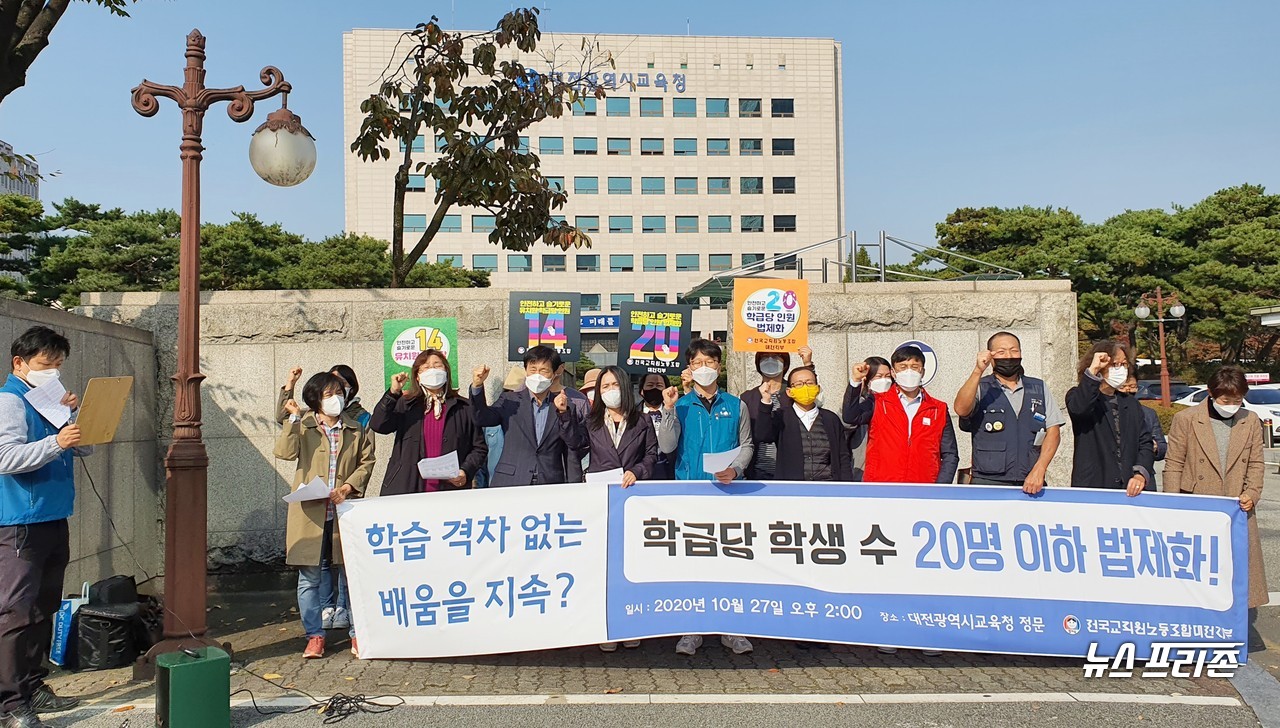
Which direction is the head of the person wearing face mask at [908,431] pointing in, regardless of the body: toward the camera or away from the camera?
toward the camera

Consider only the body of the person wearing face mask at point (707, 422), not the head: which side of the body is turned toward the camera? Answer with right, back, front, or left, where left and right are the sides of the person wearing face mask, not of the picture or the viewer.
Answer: front

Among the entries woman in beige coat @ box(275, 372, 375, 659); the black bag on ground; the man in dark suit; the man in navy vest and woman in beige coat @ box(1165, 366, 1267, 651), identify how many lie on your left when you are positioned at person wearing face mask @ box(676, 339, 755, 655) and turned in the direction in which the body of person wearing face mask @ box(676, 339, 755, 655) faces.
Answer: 2

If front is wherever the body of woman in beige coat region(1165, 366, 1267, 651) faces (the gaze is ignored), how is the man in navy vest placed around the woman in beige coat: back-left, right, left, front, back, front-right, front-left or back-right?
front-right

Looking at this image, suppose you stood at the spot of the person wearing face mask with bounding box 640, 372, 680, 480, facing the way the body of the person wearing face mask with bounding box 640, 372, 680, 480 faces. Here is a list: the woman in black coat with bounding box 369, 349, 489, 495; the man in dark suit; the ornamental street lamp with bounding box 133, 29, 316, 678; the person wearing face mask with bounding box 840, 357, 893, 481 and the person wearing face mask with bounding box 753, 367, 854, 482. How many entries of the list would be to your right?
3

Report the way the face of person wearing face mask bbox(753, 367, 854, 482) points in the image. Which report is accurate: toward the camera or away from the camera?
toward the camera

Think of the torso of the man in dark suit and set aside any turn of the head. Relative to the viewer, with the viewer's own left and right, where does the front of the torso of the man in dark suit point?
facing the viewer

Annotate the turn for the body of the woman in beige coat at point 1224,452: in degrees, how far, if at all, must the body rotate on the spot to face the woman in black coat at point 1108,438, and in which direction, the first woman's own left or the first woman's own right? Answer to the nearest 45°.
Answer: approximately 45° to the first woman's own right

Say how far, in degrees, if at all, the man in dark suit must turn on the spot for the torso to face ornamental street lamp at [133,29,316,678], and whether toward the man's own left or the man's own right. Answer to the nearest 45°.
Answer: approximately 90° to the man's own right

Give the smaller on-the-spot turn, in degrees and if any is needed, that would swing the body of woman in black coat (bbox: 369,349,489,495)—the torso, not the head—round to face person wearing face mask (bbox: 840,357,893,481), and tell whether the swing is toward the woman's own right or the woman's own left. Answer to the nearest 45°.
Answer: approximately 90° to the woman's own left

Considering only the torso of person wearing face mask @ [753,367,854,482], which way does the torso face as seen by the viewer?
toward the camera

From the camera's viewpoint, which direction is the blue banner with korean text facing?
toward the camera

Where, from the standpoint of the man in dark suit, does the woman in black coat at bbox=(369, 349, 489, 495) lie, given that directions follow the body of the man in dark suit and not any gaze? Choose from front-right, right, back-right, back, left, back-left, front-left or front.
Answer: right

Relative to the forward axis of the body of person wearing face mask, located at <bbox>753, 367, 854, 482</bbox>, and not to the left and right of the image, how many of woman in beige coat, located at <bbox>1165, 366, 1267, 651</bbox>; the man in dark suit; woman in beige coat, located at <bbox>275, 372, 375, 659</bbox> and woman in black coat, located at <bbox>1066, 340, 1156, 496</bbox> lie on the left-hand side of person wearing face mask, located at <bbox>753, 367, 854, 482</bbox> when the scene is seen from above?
2

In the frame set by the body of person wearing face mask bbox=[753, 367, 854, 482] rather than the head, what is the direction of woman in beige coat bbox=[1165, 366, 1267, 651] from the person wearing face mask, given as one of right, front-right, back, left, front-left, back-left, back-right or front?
left
